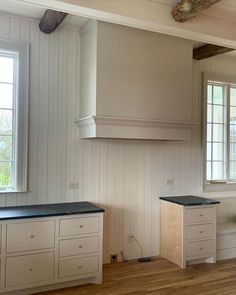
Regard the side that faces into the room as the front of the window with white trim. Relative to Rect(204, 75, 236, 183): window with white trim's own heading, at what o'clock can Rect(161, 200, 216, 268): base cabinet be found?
The base cabinet is roughly at 2 o'clock from the window with white trim.

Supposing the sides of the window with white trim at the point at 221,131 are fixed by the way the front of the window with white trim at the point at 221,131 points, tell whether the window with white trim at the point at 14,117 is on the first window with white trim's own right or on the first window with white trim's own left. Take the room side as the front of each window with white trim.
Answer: on the first window with white trim's own right

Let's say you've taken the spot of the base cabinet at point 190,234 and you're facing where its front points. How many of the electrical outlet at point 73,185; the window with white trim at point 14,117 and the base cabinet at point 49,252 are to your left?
0

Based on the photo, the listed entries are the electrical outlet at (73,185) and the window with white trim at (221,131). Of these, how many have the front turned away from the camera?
0

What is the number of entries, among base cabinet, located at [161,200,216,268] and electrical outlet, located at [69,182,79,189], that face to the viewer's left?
0

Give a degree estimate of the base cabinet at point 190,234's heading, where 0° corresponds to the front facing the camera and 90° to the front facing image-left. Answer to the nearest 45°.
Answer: approximately 315°

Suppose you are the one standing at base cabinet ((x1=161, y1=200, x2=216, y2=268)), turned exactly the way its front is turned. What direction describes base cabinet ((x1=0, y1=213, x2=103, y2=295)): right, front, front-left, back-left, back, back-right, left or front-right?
right

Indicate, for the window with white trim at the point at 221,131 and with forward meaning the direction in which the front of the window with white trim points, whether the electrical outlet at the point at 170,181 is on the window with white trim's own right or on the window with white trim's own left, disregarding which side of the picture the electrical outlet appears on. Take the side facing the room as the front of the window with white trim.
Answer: on the window with white trim's own right

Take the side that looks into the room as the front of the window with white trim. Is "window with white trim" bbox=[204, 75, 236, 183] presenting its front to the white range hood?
no

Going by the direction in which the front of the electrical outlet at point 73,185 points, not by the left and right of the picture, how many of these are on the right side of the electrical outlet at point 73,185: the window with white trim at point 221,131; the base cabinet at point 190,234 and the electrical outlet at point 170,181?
0

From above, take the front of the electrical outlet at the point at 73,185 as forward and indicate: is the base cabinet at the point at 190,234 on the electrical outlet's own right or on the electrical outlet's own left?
on the electrical outlet's own left

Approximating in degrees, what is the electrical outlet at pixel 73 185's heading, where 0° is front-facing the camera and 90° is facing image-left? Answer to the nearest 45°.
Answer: approximately 0°
